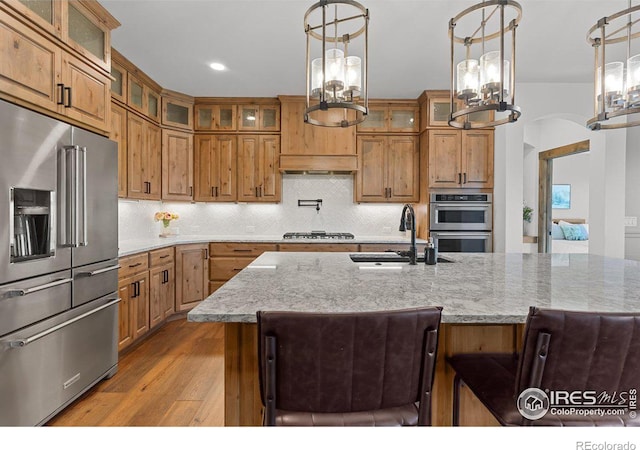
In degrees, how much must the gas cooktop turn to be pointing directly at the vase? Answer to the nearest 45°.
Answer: approximately 90° to its right

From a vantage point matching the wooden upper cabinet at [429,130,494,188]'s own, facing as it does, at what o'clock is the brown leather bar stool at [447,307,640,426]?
The brown leather bar stool is roughly at 12 o'clock from the wooden upper cabinet.

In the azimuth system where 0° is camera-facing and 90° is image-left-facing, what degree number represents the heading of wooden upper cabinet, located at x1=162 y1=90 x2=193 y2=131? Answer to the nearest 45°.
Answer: approximately 315°

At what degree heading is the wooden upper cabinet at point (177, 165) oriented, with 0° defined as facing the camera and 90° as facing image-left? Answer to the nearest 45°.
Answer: approximately 315°

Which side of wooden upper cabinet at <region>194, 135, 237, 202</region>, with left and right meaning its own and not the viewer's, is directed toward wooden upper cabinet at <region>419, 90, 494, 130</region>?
left

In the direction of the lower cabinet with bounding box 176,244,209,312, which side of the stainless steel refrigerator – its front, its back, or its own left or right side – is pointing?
left
